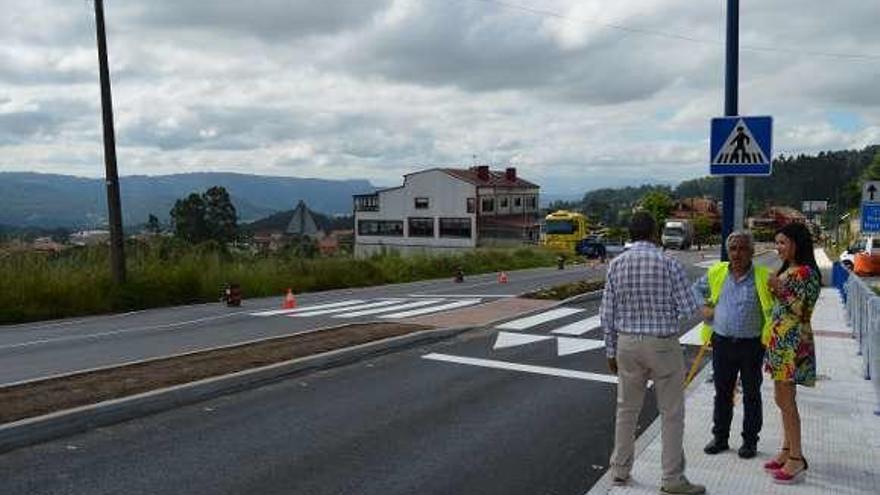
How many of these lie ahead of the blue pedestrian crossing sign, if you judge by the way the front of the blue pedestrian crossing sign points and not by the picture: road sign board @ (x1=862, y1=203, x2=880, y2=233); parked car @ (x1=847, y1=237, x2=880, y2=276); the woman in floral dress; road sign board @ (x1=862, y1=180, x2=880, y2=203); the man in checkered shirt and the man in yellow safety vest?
3

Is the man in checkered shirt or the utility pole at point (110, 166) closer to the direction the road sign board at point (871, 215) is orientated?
the man in checkered shirt

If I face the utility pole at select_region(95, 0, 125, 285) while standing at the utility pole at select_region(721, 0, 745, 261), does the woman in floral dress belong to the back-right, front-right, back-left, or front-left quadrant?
back-left

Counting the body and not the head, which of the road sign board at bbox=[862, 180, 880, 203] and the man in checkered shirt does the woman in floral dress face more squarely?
the man in checkered shirt

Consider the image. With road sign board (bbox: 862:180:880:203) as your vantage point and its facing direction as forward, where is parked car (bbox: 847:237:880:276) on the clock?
The parked car is roughly at 6 o'clock from the road sign board.

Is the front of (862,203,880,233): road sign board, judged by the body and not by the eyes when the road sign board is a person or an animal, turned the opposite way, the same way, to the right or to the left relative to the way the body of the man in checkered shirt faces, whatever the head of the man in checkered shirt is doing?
the opposite way

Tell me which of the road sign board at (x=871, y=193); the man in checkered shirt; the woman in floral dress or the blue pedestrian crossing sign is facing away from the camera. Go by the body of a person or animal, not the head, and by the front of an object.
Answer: the man in checkered shirt

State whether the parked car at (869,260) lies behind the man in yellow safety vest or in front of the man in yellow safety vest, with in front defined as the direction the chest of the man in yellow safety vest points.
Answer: behind

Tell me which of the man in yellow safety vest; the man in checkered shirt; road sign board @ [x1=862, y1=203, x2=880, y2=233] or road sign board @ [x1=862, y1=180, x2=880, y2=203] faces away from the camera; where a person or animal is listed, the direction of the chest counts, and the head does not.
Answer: the man in checkered shirt

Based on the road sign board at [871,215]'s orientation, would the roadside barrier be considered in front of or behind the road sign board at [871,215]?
in front

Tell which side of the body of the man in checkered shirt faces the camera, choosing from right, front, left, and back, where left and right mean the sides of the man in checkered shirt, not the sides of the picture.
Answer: back

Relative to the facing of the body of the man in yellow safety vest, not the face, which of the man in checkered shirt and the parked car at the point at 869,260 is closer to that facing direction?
the man in checkered shirt

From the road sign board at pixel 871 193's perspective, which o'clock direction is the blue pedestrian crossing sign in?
The blue pedestrian crossing sign is roughly at 12 o'clock from the road sign board.

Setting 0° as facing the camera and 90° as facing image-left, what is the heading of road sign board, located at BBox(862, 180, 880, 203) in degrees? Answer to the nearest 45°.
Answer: approximately 0°

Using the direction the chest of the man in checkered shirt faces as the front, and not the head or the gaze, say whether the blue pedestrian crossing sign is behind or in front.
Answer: in front
